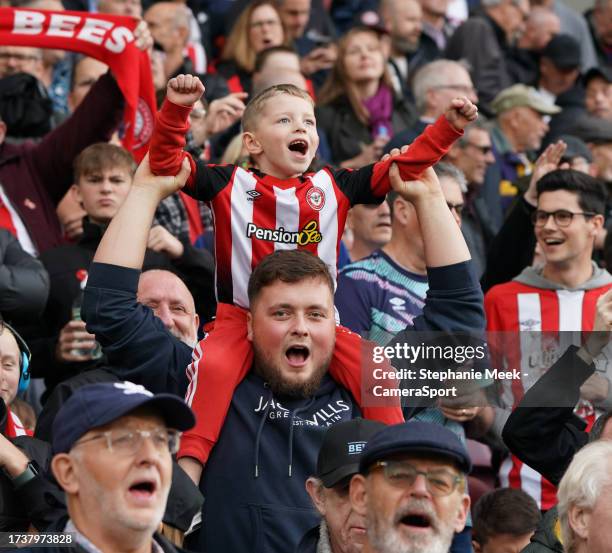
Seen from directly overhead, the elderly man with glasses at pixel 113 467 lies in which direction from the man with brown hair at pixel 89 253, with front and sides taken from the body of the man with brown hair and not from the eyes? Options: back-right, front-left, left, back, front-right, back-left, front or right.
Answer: front

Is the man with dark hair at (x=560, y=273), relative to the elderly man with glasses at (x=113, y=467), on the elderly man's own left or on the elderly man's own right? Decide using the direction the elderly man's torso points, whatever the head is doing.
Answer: on the elderly man's own left

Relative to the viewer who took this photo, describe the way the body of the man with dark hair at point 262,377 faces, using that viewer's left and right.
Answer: facing the viewer

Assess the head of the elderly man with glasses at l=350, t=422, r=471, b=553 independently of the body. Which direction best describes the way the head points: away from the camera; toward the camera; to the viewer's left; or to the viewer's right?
toward the camera

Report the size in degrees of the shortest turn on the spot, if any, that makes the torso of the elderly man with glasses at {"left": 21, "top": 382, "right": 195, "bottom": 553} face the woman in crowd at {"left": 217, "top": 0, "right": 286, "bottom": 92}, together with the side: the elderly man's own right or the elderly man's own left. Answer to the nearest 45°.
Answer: approximately 135° to the elderly man's own left

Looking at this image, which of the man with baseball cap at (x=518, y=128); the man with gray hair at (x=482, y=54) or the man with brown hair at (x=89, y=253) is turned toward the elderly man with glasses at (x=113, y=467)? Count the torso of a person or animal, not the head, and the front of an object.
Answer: the man with brown hair at (x=89, y=253)

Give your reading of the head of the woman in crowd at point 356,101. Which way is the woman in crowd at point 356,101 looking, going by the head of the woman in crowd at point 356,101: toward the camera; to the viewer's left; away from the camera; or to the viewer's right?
toward the camera

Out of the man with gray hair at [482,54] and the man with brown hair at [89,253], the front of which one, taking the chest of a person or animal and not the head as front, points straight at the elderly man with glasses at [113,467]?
the man with brown hair at [89,253]

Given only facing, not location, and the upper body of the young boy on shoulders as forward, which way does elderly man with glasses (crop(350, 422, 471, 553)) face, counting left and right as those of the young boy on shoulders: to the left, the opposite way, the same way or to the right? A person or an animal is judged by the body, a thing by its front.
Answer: the same way

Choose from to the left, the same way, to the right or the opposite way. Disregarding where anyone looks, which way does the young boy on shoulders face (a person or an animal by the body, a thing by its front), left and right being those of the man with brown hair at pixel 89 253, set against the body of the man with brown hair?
the same way

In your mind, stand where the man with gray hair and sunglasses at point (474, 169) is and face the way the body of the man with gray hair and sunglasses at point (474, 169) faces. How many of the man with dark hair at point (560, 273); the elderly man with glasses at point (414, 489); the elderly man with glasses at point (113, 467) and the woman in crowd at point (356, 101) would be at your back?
1

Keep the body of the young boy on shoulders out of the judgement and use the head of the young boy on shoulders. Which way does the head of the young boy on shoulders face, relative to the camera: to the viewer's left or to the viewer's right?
to the viewer's right

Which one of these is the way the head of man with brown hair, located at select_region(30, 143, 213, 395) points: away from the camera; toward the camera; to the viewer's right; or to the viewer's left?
toward the camera

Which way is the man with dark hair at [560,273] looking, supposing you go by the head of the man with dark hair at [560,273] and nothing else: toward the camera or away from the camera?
toward the camera

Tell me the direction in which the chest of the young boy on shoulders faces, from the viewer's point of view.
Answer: toward the camera
